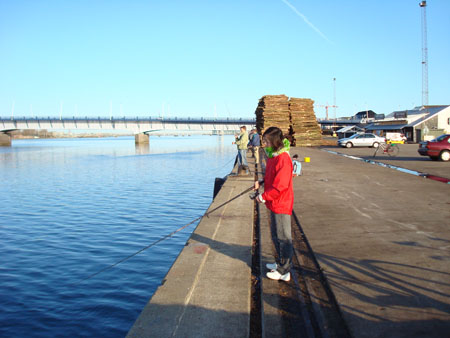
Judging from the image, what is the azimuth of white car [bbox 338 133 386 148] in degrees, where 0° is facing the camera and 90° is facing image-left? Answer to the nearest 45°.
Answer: approximately 90°

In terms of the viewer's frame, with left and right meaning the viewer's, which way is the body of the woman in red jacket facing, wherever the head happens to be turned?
facing to the left of the viewer

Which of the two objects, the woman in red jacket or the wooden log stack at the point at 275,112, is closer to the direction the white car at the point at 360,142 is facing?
the wooden log stack

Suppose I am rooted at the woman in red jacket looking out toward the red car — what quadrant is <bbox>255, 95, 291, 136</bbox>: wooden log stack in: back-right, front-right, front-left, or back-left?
front-left

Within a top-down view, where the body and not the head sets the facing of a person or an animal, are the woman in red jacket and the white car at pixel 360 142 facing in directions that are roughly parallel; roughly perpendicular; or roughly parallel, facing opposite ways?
roughly parallel

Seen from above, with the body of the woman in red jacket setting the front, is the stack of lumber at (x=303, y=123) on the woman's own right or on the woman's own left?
on the woman's own right

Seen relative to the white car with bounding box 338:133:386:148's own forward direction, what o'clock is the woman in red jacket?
The woman in red jacket is roughly at 9 o'clock from the white car.

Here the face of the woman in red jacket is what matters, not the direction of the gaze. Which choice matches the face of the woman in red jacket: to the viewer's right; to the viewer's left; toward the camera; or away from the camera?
to the viewer's left

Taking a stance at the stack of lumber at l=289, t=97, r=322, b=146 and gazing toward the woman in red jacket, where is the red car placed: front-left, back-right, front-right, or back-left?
front-left

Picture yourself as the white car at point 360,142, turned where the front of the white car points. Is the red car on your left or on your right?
on your left

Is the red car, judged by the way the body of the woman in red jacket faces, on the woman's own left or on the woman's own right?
on the woman's own right

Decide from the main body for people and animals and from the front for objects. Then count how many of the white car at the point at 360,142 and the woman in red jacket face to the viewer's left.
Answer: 2

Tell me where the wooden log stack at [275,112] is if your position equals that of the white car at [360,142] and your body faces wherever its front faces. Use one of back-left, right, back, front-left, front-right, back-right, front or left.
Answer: front-left

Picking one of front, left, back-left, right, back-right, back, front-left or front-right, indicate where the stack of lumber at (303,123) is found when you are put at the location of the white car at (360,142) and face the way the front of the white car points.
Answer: front-left
